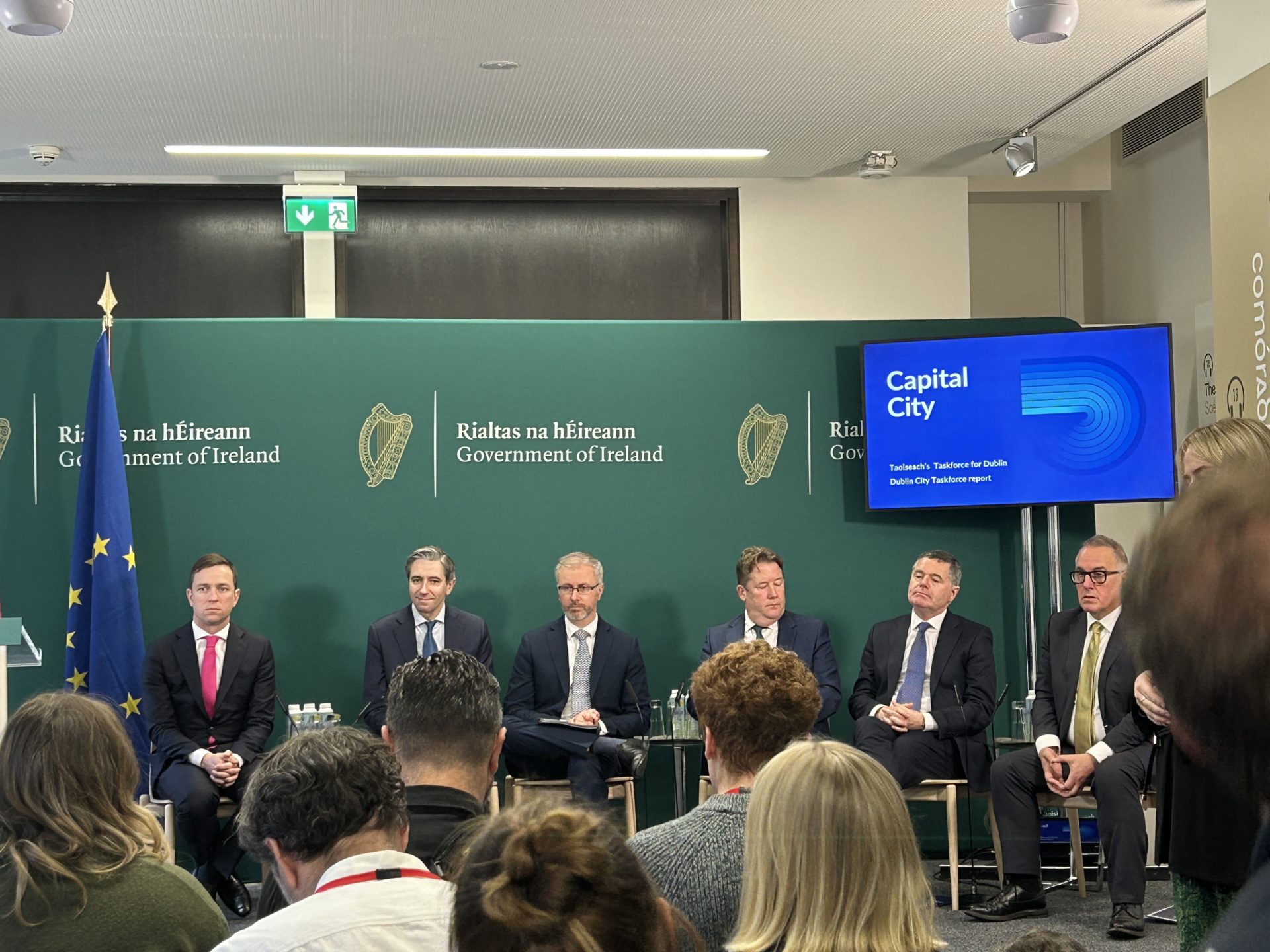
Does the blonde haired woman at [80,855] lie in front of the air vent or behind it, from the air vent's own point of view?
in front

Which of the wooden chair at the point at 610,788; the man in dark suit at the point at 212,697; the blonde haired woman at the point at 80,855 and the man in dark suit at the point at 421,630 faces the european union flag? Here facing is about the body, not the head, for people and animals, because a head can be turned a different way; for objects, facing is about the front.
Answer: the blonde haired woman

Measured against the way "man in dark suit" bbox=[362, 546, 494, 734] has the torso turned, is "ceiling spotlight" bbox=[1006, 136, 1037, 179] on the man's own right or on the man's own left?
on the man's own left

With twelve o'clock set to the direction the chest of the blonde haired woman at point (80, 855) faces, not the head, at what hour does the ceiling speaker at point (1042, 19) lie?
The ceiling speaker is roughly at 2 o'clock from the blonde haired woman.

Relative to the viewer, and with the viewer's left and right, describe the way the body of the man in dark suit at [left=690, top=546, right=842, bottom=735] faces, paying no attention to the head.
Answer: facing the viewer

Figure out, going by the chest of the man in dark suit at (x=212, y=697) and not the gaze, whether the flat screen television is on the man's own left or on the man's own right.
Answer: on the man's own left

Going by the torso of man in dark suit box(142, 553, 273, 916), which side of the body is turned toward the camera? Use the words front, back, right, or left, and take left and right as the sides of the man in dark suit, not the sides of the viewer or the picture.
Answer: front

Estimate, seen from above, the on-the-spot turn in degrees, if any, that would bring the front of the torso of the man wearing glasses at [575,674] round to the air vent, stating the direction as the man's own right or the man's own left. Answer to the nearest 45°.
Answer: approximately 135° to the man's own left

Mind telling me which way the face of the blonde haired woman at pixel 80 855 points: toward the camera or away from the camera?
away from the camera

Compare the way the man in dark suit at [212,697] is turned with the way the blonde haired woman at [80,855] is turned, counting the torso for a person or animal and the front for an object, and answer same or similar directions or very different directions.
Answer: very different directions

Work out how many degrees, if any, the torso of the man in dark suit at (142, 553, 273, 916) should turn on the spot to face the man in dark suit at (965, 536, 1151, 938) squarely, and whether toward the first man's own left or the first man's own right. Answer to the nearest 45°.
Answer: approximately 45° to the first man's own left

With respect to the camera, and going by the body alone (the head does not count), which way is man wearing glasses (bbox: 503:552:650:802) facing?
toward the camera

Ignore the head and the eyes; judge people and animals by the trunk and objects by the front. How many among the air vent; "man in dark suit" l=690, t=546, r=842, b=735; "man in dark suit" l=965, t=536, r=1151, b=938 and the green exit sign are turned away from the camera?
0

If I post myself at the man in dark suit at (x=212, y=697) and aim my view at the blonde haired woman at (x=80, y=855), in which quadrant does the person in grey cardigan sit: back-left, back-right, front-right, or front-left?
front-left

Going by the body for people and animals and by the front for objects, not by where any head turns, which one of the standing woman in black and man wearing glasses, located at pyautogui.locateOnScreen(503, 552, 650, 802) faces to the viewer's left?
the standing woman in black

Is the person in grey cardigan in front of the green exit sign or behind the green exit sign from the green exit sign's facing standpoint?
in front

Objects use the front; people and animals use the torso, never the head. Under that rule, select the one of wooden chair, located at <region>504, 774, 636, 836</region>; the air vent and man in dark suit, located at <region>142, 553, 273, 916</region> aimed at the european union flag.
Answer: the air vent

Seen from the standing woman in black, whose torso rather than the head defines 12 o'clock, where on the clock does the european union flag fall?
The european union flag is roughly at 1 o'clock from the standing woman in black.

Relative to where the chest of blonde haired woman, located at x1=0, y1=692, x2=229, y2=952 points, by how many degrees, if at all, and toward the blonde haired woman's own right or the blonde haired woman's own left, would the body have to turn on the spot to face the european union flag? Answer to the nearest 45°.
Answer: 0° — they already face it

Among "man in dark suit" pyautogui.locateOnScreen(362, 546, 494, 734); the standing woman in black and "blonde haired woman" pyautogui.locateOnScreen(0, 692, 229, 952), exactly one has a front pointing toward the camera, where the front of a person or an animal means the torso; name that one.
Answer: the man in dark suit
